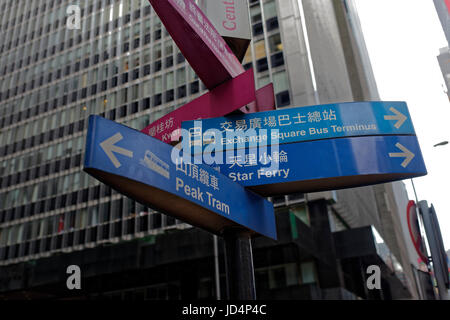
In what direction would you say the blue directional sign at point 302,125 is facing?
toward the camera

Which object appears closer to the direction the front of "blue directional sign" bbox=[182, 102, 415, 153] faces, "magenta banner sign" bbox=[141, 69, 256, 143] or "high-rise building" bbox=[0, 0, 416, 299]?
the magenta banner sign

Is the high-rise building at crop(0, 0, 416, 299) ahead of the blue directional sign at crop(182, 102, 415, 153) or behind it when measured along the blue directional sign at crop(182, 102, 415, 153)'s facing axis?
behind

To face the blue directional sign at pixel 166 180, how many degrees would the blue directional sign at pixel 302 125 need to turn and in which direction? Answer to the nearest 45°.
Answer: approximately 45° to its right

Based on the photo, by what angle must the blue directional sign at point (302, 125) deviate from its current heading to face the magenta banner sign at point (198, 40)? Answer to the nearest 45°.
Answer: approximately 45° to its right

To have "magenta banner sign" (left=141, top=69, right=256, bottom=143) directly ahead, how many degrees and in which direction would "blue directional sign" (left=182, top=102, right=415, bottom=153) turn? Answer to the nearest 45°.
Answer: approximately 90° to its right
